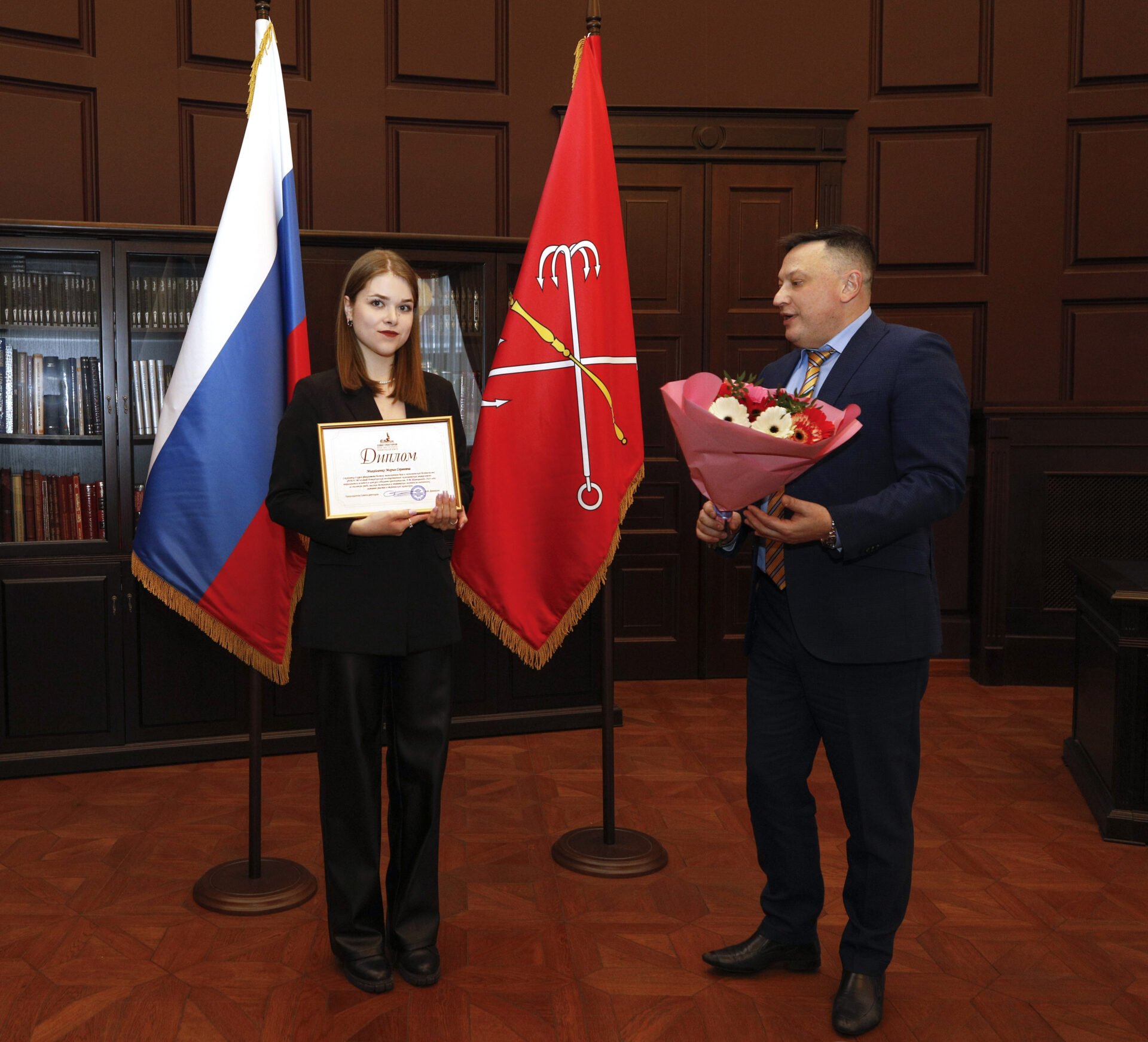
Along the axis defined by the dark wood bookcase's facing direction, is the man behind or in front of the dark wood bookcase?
in front

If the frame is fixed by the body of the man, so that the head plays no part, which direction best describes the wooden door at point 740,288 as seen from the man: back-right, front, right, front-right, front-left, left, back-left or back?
back-right

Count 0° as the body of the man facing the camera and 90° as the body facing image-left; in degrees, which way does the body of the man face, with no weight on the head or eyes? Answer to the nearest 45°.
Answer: approximately 45°

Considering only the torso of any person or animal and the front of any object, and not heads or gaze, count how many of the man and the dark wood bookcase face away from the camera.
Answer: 0

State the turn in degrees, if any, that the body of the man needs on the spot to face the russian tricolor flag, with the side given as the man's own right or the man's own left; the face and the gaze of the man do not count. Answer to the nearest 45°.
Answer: approximately 45° to the man's own right

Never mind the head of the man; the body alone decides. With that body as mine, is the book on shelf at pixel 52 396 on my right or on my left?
on my right

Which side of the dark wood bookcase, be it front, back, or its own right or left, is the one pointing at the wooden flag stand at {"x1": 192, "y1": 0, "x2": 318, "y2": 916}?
front

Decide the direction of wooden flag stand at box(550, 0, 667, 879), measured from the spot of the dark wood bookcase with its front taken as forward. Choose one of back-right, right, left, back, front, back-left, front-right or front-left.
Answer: front-left

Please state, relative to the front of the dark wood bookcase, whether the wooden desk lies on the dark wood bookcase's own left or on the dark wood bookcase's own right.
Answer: on the dark wood bookcase's own left

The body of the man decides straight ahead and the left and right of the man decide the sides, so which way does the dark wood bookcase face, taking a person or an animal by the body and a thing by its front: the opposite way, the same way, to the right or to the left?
to the left

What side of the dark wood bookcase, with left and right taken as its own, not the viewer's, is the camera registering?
front

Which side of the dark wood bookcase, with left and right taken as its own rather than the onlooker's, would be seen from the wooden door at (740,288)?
left
